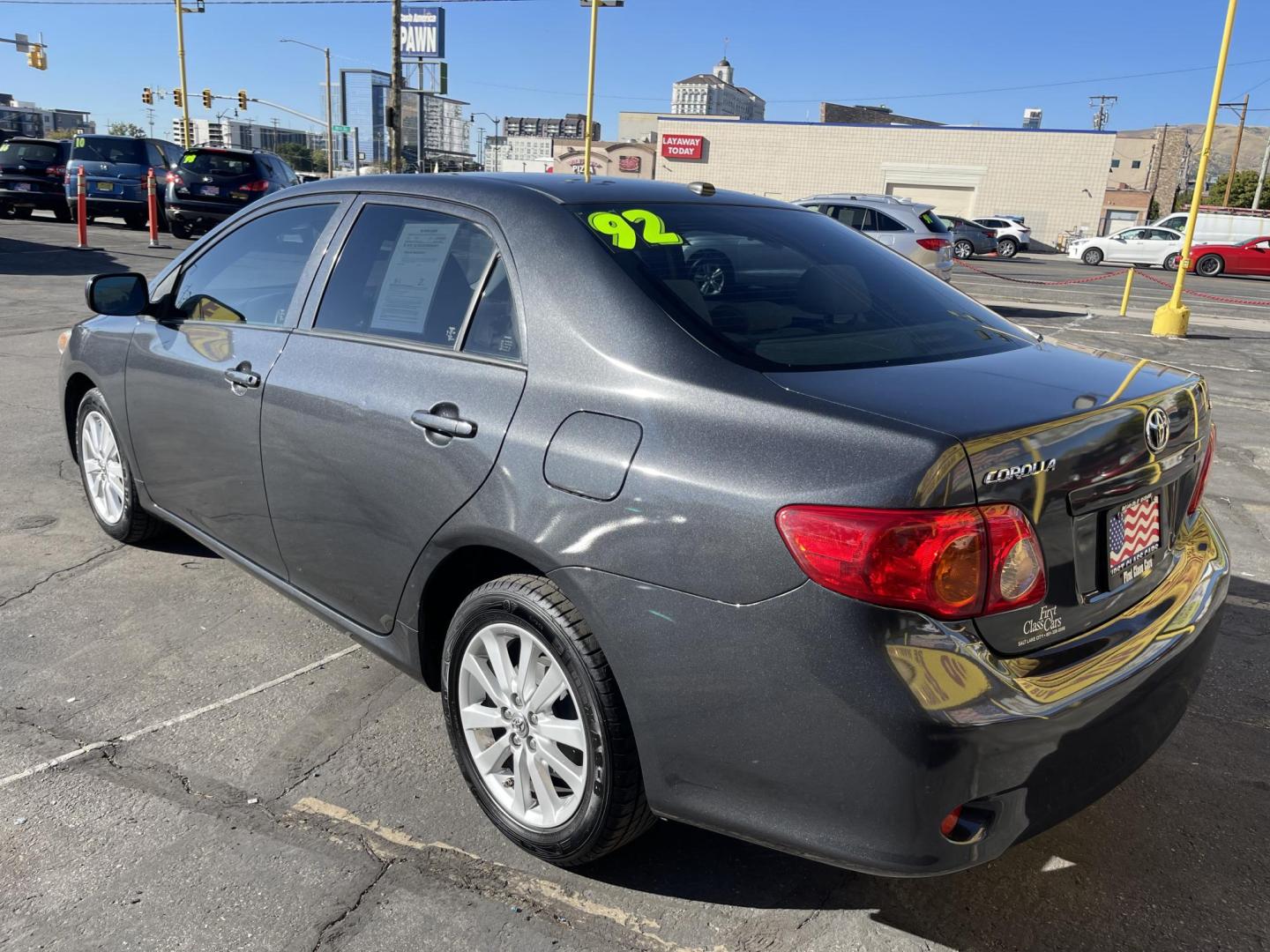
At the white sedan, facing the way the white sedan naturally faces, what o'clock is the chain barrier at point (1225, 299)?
The chain barrier is roughly at 9 o'clock from the white sedan.

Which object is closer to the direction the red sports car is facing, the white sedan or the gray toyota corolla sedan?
the white sedan

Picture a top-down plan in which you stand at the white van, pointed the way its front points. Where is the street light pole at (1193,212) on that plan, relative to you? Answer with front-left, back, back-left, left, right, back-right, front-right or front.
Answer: left

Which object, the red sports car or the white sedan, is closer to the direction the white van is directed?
the white sedan

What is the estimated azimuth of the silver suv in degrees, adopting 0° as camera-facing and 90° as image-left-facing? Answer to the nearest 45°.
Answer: approximately 135°

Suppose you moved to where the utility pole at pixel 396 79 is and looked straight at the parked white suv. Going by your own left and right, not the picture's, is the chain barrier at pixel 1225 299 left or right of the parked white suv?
right

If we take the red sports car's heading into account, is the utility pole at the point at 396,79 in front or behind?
in front

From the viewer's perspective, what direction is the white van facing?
to the viewer's left

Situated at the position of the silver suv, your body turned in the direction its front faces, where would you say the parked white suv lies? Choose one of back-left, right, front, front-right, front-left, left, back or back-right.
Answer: front-right

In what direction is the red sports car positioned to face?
to the viewer's left

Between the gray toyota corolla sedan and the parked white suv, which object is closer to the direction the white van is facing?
the parked white suv

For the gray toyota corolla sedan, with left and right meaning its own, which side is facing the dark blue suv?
front

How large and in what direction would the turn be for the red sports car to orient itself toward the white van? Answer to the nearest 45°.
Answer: approximately 90° to its right

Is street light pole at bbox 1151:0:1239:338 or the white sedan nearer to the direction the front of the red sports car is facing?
the white sedan

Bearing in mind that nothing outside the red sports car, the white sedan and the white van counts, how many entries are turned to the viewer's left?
3

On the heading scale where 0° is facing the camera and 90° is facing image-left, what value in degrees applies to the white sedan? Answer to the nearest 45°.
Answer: approximately 90°
